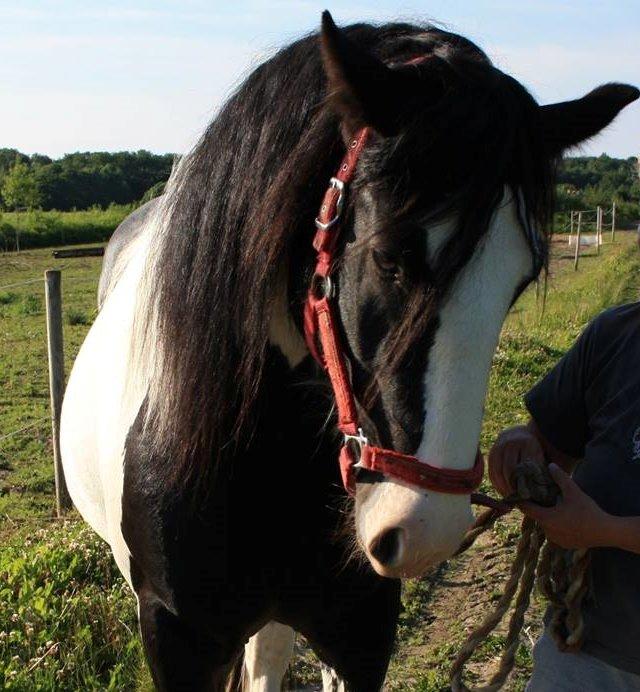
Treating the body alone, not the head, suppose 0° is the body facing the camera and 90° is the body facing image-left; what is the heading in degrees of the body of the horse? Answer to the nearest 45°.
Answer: approximately 315°

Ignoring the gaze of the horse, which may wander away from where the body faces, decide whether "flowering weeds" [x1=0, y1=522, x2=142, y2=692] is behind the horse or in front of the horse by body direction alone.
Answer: behind

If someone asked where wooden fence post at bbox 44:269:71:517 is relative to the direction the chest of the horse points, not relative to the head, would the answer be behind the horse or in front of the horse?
behind

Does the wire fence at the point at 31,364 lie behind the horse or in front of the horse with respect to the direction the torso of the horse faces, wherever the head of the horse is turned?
behind

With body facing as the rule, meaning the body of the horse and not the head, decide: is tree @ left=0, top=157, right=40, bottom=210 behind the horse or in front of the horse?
behind
